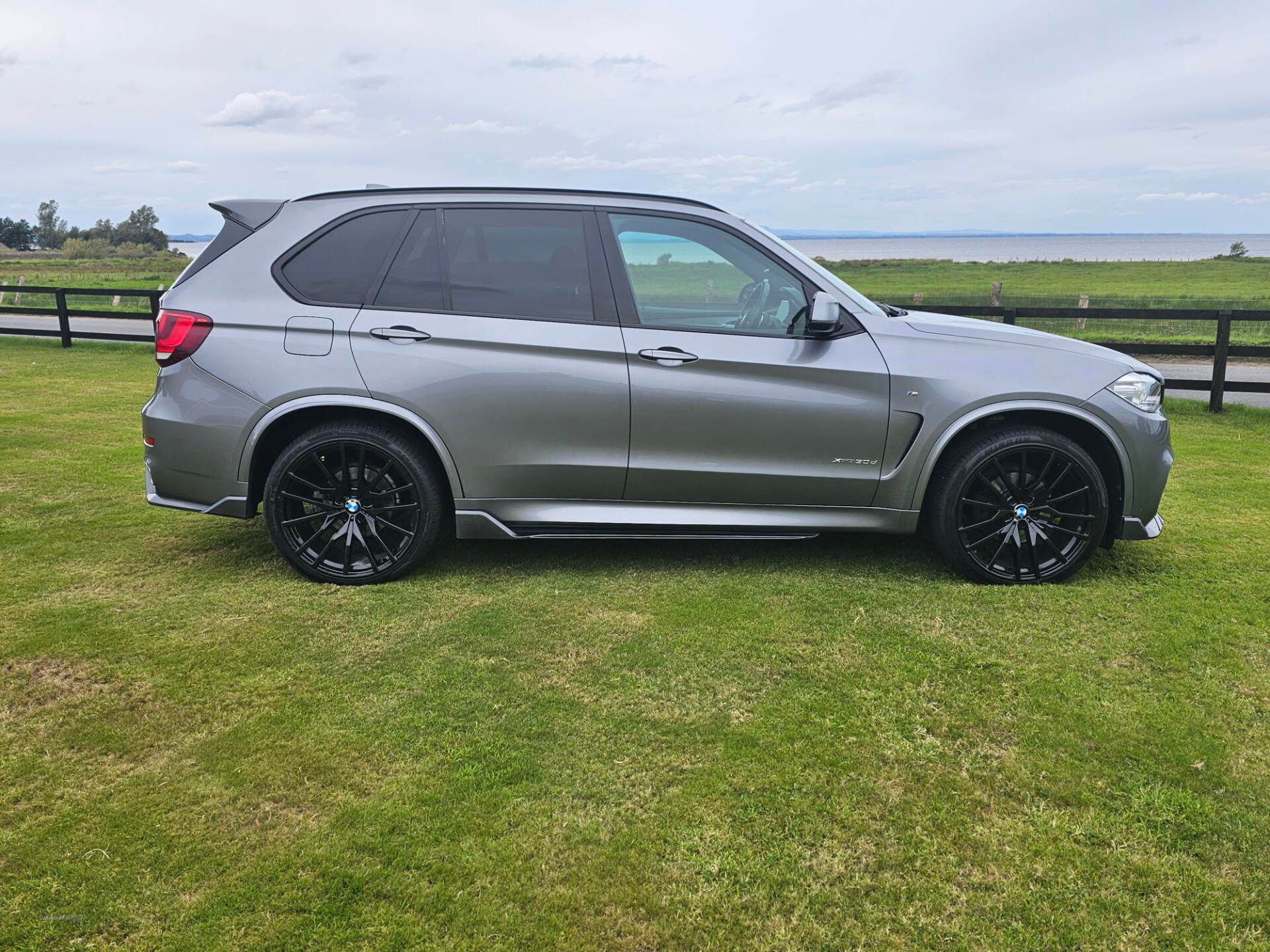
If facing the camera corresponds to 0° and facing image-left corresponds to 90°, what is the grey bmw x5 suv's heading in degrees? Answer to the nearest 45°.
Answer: approximately 270°
